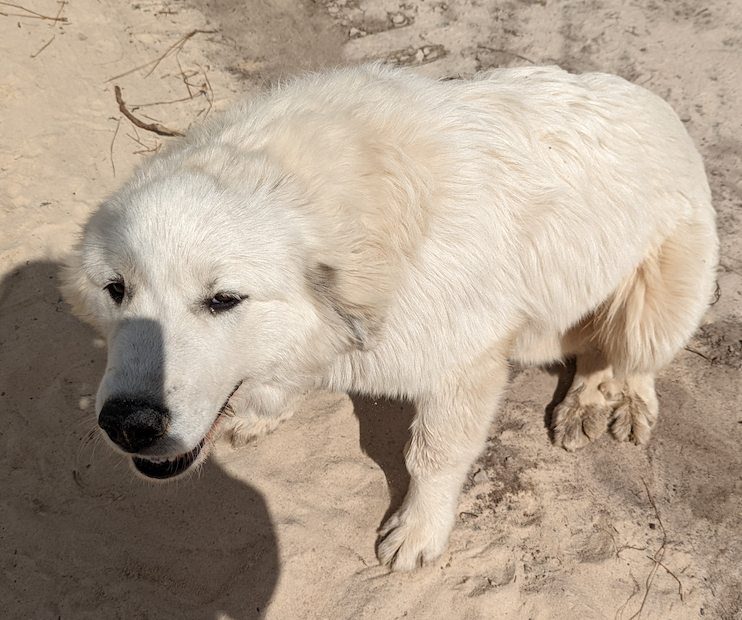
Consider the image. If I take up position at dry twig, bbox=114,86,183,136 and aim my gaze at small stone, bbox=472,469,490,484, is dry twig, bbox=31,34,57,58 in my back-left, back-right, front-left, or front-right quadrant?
back-right

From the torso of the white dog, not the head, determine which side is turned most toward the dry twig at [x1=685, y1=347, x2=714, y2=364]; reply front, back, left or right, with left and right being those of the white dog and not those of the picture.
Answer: back

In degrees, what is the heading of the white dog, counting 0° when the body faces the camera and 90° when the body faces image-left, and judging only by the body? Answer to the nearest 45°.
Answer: approximately 45°

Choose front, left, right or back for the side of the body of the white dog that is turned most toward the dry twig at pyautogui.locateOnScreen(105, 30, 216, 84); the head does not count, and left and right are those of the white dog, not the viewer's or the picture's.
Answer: right

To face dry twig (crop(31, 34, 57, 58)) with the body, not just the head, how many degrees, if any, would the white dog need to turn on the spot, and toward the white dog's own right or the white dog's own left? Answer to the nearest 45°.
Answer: approximately 90° to the white dog's own right

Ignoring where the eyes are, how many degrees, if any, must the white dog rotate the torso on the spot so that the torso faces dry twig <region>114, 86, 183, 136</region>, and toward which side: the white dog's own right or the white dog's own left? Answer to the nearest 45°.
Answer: approximately 90° to the white dog's own right
